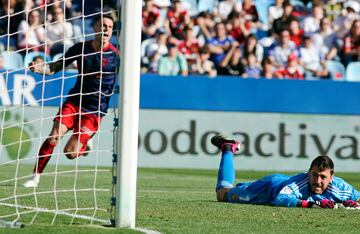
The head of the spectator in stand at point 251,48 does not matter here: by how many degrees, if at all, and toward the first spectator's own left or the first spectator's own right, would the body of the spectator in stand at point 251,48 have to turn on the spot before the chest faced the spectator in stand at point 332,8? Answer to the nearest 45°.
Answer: approximately 135° to the first spectator's own left

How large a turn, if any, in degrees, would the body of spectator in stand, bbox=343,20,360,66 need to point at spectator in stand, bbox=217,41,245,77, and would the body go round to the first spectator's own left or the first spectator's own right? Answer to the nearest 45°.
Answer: approximately 45° to the first spectator's own right

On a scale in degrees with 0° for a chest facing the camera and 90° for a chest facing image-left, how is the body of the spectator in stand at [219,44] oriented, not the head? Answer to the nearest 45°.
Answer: approximately 0°
